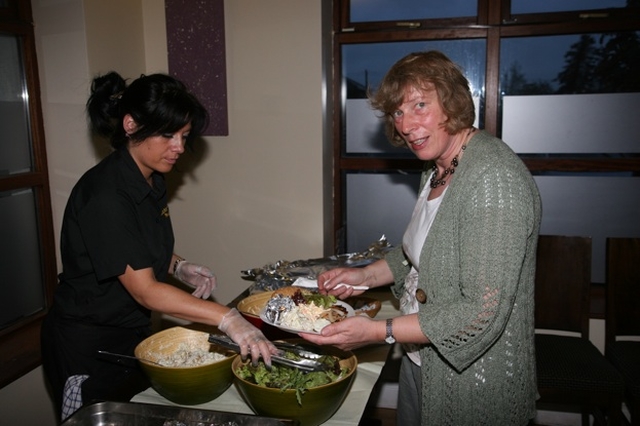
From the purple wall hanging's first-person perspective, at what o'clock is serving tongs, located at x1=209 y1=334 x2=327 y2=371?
The serving tongs is roughly at 12 o'clock from the purple wall hanging.

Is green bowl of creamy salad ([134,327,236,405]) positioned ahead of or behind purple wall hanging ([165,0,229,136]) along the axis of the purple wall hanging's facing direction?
ahead

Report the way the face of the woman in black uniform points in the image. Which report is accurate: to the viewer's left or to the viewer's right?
to the viewer's right

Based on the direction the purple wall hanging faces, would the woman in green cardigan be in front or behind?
in front

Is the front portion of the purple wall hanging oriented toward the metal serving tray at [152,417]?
yes

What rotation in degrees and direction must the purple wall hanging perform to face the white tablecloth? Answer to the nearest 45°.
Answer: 0° — it already faces it

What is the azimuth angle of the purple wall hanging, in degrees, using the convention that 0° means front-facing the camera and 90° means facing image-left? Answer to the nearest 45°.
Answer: approximately 0°

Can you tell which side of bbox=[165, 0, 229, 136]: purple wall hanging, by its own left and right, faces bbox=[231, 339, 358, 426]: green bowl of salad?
front
